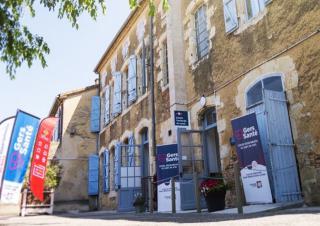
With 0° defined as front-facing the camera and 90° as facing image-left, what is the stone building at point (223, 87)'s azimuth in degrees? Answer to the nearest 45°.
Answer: approximately 45°

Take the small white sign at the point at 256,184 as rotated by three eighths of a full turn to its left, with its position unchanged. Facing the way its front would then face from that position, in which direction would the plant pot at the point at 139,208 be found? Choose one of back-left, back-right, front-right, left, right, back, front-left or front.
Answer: left

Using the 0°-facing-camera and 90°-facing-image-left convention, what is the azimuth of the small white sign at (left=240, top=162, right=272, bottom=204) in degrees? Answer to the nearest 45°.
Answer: approximately 0°

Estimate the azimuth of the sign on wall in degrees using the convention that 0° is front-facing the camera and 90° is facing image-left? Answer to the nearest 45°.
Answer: approximately 45°

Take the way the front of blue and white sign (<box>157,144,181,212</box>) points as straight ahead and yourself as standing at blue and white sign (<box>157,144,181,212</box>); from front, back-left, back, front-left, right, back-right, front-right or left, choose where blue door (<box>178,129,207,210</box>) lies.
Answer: left

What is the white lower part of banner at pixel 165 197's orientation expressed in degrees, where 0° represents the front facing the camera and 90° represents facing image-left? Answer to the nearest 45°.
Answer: approximately 0°

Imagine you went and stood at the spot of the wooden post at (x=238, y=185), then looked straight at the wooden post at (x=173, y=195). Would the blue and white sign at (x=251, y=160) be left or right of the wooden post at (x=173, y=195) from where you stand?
right

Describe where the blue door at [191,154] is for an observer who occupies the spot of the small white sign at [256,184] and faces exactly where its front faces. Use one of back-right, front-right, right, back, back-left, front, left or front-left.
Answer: back-right
